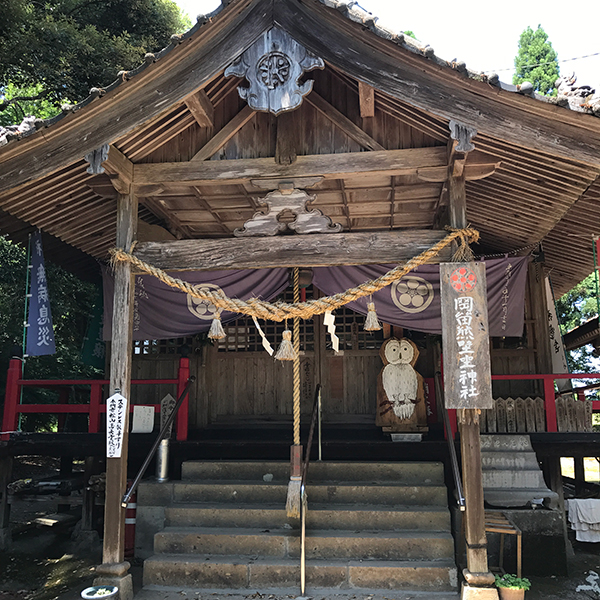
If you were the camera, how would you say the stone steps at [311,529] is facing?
facing the viewer

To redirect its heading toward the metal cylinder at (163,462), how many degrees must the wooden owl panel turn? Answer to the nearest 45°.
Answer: approximately 45° to its right

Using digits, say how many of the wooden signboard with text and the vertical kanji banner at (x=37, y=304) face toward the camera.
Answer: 2

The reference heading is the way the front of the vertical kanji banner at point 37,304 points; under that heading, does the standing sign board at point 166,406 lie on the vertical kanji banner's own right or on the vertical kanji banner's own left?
on the vertical kanji banner's own left

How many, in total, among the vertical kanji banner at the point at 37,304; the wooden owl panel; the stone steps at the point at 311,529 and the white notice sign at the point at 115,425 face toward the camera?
4

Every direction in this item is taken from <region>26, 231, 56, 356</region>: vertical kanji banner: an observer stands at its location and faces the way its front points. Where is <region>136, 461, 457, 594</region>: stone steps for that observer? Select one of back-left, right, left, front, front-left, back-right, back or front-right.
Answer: front-left

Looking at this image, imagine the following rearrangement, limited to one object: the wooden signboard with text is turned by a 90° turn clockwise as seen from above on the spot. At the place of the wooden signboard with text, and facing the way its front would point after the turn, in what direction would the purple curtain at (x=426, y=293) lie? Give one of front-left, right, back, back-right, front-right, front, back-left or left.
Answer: right

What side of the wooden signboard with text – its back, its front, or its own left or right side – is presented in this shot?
front

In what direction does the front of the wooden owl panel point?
toward the camera

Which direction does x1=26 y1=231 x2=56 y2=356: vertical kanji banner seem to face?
toward the camera
